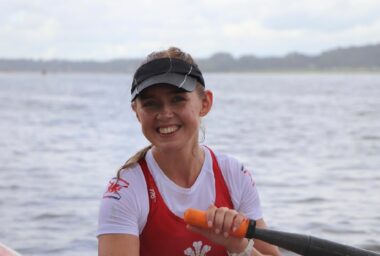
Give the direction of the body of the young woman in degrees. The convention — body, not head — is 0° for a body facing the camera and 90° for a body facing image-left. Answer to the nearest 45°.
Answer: approximately 0°
